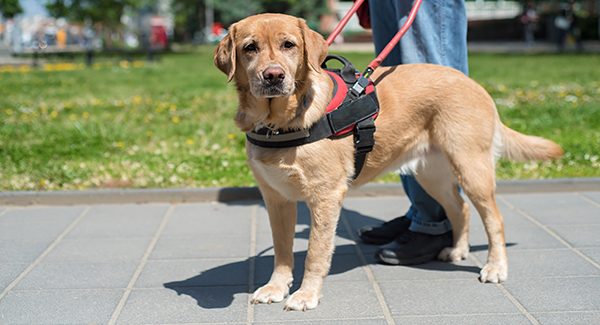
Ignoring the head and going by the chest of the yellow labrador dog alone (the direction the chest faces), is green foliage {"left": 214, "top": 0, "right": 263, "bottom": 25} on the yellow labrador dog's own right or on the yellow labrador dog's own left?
on the yellow labrador dog's own right

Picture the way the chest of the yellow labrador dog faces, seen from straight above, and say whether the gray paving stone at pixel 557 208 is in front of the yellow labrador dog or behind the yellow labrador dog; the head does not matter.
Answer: behind

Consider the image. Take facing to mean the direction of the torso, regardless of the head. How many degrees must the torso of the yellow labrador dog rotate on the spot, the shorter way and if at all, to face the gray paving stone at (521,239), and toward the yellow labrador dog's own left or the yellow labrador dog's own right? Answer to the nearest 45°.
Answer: approximately 180°

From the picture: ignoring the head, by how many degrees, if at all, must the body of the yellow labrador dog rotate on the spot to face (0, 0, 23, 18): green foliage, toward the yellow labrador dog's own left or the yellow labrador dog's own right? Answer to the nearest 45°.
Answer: approximately 90° to the yellow labrador dog's own right

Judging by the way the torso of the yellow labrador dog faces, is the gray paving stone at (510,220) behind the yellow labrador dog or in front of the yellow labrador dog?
behind

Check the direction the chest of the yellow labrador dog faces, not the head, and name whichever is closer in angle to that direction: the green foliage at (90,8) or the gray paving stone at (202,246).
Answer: the gray paving stone

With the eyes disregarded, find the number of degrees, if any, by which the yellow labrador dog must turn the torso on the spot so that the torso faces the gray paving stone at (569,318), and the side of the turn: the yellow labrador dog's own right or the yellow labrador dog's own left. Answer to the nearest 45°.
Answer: approximately 90° to the yellow labrador dog's own left

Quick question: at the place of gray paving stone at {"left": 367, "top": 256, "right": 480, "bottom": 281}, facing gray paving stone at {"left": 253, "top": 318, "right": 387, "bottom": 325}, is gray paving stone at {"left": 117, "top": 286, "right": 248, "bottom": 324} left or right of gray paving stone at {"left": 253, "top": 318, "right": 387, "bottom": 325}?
right

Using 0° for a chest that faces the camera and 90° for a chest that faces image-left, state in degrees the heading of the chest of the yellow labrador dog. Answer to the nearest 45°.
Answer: approximately 45°

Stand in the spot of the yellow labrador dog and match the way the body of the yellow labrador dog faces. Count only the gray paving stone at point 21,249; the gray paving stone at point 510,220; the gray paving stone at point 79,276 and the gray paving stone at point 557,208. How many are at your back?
2

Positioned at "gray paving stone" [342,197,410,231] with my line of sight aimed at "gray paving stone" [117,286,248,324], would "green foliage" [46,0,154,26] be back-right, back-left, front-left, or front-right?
back-right
